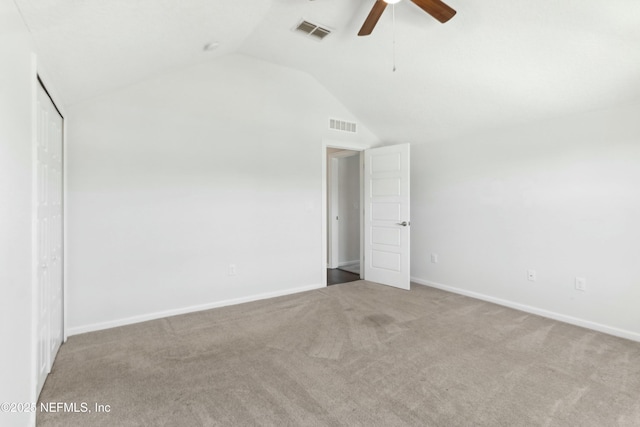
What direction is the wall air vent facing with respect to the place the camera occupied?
facing the viewer and to the right of the viewer

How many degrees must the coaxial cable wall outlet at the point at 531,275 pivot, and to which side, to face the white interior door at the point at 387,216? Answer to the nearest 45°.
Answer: approximately 90° to its right

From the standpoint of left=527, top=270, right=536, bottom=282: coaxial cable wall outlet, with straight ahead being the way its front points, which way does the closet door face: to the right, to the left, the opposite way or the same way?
the opposite way

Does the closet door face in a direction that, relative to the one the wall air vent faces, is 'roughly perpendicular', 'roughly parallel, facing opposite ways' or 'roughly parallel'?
roughly perpendicular

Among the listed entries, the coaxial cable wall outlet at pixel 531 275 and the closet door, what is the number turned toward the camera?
1

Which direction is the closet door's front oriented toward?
to the viewer's right

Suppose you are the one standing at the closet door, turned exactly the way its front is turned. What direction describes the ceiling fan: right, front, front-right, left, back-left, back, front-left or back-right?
front-right

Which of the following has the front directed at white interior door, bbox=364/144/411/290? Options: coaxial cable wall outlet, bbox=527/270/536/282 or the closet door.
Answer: the closet door

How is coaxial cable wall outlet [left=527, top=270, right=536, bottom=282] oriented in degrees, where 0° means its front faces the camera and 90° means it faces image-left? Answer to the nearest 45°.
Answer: approximately 0°

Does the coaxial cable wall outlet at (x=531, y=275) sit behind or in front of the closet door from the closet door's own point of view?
in front

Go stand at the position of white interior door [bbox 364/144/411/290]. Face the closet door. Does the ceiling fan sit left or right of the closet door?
left

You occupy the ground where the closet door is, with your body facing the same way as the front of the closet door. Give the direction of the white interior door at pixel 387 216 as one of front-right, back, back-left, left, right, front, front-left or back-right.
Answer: front

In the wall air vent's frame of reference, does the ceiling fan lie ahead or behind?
ahead

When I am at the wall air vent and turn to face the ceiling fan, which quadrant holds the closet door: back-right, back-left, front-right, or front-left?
front-right
